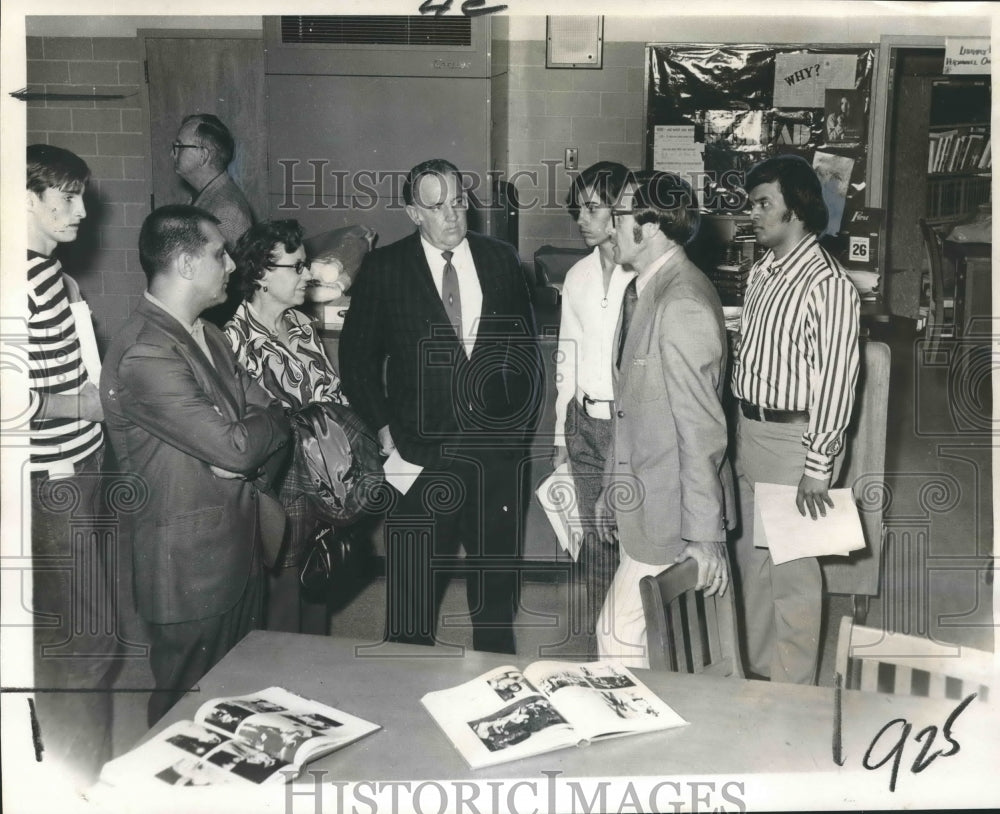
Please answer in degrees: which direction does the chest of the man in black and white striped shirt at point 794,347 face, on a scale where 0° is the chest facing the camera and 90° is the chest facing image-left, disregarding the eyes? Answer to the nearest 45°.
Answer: approximately 45°

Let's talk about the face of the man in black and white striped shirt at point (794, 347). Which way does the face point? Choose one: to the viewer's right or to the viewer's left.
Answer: to the viewer's left

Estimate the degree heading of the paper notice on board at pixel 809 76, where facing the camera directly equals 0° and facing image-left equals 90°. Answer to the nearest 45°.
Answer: approximately 0°

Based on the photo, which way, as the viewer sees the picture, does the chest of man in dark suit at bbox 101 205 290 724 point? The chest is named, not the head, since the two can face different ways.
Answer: to the viewer's right

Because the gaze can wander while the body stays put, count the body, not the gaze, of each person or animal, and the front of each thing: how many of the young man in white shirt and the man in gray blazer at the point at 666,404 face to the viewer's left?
1

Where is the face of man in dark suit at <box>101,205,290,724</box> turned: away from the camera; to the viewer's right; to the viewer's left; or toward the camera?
to the viewer's right

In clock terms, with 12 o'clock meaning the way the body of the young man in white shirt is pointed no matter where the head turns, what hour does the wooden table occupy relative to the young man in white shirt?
The wooden table is roughly at 12 o'clock from the young man in white shirt.

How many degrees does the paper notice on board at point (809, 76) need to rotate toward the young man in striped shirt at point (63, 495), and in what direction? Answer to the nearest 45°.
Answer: approximately 90° to its right

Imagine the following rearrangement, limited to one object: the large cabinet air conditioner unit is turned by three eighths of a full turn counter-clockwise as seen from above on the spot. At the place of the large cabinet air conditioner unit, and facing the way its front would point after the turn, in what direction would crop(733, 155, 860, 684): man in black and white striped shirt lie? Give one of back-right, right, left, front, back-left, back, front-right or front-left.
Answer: front-right
